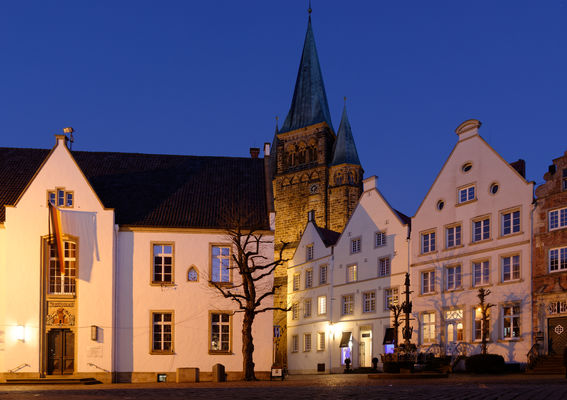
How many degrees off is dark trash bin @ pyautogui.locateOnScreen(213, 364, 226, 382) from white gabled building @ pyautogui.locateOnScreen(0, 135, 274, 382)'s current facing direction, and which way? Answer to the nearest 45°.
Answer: approximately 45° to its left

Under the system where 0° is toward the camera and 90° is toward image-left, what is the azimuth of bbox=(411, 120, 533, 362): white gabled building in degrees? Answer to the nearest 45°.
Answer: approximately 45°
